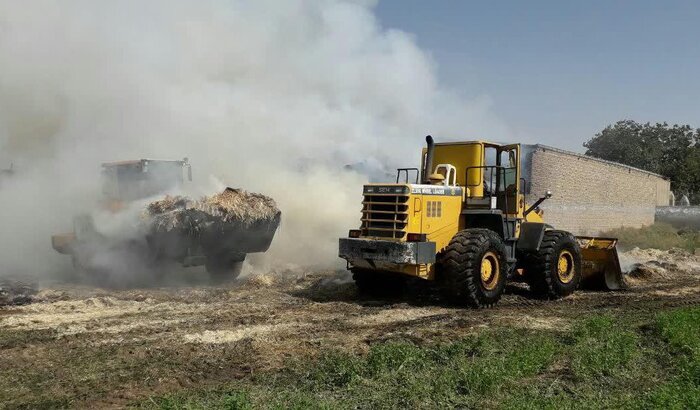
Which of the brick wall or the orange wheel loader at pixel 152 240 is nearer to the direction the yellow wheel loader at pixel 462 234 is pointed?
the brick wall

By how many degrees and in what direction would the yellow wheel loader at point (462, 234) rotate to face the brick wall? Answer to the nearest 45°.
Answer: approximately 45° to its left

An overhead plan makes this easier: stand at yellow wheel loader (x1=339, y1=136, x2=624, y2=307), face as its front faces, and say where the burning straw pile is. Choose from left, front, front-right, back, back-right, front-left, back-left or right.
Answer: back-left

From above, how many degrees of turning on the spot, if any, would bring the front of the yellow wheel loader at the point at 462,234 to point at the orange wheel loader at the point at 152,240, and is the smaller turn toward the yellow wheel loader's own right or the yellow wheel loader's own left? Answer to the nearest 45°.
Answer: approximately 135° to the yellow wheel loader's own left

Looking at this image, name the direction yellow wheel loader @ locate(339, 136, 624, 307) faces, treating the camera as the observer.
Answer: facing away from the viewer and to the right of the viewer
